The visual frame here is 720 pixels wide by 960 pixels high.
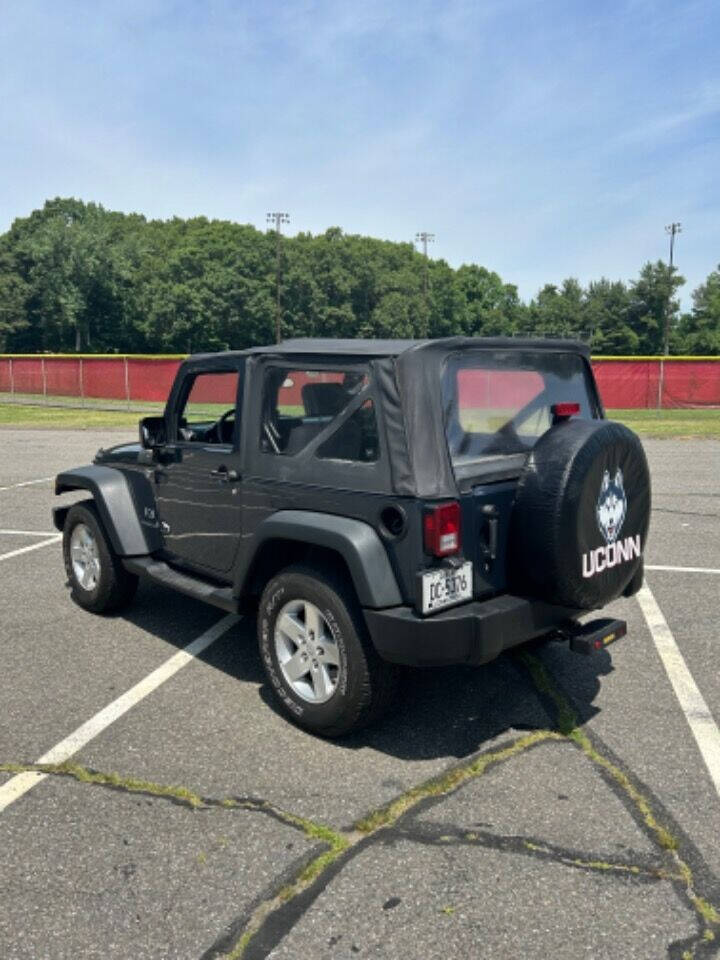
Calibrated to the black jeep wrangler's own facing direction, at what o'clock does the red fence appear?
The red fence is roughly at 1 o'clock from the black jeep wrangler.

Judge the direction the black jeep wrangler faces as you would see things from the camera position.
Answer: facing away from the viewer and to the left of the viewer
